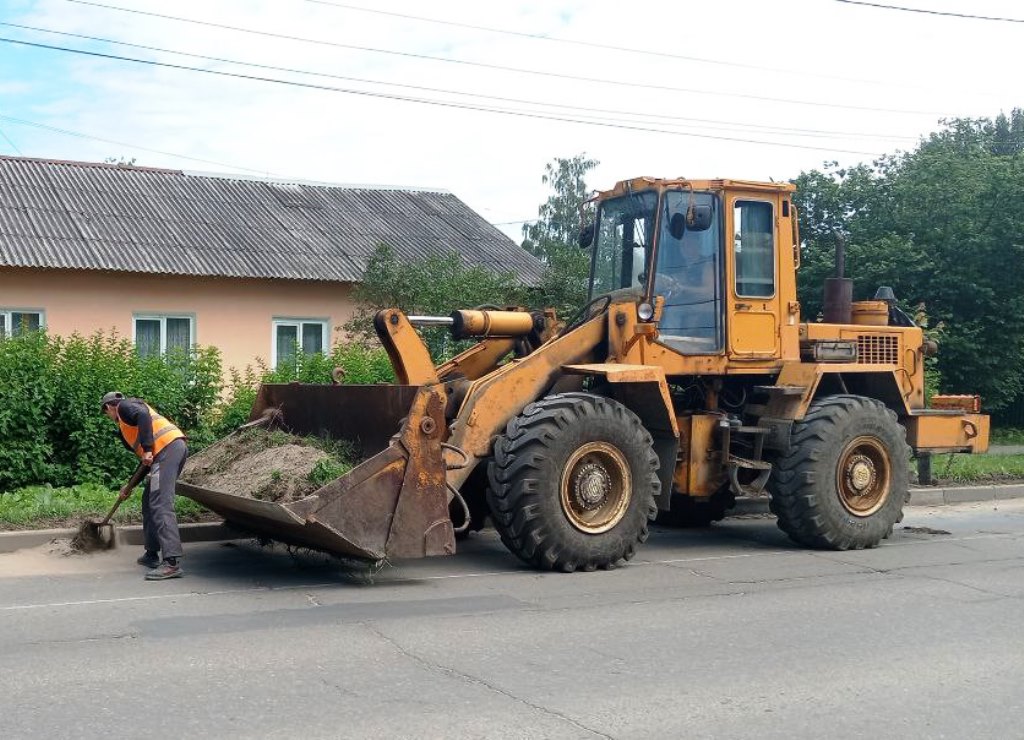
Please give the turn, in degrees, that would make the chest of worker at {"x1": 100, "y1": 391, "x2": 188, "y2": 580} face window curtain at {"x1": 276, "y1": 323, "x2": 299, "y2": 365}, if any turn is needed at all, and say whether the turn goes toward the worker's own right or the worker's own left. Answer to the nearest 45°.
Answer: approximately 90° to the worker's own right

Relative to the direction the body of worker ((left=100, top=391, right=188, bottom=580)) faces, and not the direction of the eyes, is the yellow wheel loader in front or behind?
behind

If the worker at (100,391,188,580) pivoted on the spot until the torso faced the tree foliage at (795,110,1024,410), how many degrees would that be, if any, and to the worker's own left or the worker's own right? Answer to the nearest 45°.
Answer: approximately 135° to the worker's own right

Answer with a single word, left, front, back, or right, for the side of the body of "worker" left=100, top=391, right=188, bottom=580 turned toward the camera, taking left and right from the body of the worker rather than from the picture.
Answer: left

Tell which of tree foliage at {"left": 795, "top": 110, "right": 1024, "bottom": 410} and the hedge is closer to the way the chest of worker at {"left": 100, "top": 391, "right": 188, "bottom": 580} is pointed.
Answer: the hedge

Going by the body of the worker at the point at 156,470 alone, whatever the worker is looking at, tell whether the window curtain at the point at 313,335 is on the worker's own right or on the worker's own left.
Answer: on the worker's own right

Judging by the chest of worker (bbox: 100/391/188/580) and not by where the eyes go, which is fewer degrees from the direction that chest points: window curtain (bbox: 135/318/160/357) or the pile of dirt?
the window curtain

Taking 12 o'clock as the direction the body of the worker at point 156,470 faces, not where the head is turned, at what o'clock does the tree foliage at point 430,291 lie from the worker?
The tree foliage is roughly at 4 o'clock from the worker.

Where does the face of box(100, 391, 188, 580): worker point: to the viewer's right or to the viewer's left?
to the viewer's left
